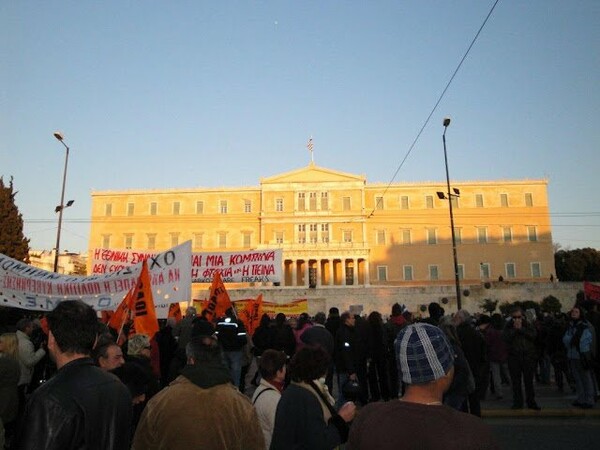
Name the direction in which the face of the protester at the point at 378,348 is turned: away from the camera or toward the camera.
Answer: away from the camera

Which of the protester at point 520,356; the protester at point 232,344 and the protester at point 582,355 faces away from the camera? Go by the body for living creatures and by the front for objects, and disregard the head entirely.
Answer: the protester at point 232,344

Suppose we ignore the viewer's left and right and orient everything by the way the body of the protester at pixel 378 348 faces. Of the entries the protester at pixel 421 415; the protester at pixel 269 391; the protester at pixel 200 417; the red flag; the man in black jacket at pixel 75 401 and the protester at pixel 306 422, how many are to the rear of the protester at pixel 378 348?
5

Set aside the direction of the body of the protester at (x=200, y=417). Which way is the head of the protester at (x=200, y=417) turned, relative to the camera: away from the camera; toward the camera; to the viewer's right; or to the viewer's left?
away from the camera

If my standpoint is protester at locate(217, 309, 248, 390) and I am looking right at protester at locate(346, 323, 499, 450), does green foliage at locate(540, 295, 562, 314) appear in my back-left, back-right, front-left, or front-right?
back-left

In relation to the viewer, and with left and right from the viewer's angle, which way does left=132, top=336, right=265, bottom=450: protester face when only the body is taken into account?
facing away from the viewer

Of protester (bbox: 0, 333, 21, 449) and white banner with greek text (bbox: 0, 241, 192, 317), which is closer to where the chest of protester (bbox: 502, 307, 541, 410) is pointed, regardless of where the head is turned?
the protester

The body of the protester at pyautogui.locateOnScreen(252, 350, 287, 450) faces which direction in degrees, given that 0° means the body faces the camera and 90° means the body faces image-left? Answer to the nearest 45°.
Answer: approximately 225°

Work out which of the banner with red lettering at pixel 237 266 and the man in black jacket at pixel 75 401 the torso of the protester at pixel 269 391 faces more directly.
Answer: the banner with red lettering

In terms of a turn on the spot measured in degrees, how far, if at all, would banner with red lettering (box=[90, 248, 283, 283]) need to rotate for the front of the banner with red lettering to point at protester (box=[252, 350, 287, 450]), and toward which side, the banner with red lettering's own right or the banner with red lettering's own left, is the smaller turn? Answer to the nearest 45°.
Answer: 0° — it already faces them

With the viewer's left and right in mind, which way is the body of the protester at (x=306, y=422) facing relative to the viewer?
facing away from the viewer and to the right of the viewer
